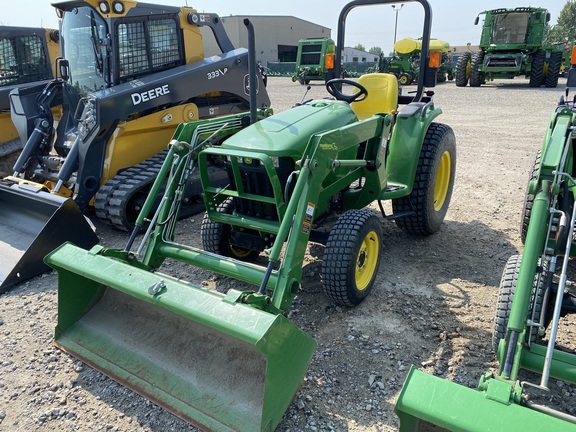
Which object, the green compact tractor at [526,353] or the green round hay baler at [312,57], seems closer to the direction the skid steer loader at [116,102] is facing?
the green compact tractor

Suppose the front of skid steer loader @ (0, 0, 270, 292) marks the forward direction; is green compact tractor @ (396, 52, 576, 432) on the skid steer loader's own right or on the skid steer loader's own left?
on the skid steer loader's own left

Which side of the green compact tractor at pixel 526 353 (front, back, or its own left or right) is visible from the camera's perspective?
front

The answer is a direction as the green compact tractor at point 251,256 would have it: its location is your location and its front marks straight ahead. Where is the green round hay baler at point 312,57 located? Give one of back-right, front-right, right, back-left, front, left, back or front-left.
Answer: back-right

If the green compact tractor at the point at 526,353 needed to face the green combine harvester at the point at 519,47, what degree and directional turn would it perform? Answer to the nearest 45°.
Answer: approximately 180°

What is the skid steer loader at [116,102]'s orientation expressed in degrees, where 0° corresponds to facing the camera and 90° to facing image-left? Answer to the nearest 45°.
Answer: approximately 45°

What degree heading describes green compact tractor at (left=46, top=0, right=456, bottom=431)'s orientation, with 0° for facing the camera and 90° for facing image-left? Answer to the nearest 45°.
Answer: approximately 45°

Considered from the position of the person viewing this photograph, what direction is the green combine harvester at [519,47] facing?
facing the viewer

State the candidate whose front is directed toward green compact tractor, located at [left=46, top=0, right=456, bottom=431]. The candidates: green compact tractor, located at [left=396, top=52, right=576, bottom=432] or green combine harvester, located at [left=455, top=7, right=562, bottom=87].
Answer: the green combine harvester

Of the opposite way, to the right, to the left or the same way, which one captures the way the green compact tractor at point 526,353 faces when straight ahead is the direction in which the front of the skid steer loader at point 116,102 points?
the same way

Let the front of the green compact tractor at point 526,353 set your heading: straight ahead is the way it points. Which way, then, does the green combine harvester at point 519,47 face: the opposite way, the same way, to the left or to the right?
the same way

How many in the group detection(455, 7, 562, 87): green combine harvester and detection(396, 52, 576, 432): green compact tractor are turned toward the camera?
2

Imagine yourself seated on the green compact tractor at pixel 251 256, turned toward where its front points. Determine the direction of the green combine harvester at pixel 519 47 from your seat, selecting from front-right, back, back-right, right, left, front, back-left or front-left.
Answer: back

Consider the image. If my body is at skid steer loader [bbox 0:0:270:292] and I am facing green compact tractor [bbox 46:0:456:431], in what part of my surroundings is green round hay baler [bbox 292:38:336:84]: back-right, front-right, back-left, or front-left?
back-left
